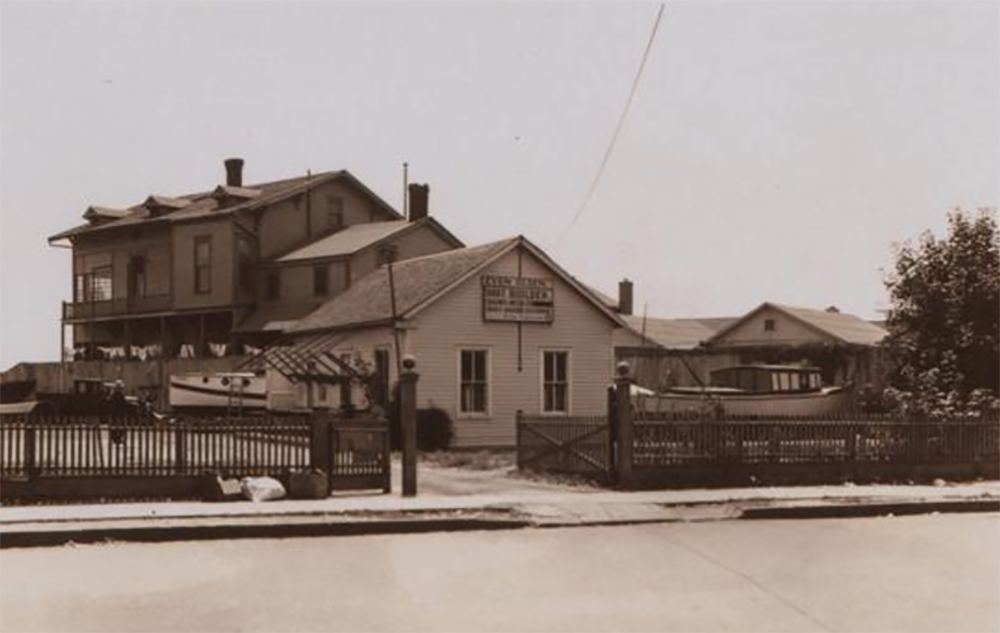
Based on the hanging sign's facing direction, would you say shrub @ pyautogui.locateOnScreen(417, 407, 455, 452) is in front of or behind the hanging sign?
in front

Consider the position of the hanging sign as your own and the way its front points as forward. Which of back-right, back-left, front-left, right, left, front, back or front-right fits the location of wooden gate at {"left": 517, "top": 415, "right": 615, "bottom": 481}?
front

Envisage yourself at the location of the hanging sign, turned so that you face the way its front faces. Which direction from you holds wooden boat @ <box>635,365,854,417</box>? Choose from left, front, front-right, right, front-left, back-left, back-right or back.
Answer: back-left

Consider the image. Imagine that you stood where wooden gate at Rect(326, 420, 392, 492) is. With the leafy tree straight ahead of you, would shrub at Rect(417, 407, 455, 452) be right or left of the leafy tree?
left

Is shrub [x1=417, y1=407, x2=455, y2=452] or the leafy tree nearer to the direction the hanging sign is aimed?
the shrub

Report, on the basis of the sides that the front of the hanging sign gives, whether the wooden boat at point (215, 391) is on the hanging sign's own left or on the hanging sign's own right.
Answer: on the hanging sign's own right

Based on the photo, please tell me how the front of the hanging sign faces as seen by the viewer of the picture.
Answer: facing the viewer

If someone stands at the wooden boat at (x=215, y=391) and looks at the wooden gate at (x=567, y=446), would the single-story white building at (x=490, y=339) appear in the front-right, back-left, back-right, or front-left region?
front-left

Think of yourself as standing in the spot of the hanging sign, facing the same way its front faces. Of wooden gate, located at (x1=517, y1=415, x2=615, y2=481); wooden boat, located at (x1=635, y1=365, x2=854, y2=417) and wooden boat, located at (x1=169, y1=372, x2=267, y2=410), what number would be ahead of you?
1

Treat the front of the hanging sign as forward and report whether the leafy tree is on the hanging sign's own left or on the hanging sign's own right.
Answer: on the hanging sign's own left

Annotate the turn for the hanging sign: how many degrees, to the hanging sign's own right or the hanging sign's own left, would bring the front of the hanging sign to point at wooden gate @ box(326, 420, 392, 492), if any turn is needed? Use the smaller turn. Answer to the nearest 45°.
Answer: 0° — it already faces it
